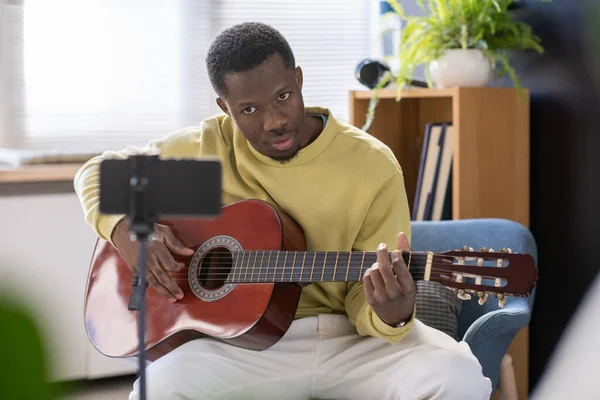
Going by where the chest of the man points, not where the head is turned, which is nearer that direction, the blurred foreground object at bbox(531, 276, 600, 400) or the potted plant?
the blurred foreground object

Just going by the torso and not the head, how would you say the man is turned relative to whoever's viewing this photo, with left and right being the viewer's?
facing the viewer

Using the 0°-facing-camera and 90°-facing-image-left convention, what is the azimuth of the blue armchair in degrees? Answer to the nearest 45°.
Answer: approximately 45°

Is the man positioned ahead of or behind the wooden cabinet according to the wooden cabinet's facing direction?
ahead

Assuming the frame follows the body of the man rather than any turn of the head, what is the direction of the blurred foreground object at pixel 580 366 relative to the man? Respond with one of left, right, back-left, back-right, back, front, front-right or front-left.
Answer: front

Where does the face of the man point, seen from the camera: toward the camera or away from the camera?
toward the camera

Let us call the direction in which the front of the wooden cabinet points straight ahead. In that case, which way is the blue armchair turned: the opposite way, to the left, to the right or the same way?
the same way

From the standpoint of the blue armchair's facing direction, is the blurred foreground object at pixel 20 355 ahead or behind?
ahead

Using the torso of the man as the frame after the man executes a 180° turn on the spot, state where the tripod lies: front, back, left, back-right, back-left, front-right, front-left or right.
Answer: back

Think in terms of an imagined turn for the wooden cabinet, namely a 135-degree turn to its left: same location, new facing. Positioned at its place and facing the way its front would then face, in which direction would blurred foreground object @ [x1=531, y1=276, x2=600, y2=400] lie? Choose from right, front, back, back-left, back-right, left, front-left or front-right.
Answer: right

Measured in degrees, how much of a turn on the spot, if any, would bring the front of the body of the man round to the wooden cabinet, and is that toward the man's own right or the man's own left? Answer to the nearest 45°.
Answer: approximately 135° to the man's own left

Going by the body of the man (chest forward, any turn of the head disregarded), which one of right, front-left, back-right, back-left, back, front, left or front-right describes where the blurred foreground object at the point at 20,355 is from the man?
front
